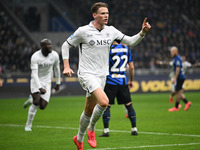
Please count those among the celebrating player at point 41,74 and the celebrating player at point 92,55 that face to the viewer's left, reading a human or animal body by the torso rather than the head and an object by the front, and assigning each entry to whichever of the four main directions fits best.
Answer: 0

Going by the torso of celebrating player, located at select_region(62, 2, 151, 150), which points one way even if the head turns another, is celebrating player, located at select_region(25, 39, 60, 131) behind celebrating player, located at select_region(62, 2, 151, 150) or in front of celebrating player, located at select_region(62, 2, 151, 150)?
behind

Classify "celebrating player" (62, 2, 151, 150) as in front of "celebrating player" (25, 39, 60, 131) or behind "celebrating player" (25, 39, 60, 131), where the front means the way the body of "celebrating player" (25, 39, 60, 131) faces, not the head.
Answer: in front

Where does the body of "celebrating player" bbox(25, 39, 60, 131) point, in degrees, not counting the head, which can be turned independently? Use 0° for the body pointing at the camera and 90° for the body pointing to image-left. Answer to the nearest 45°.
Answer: approximately 315°
